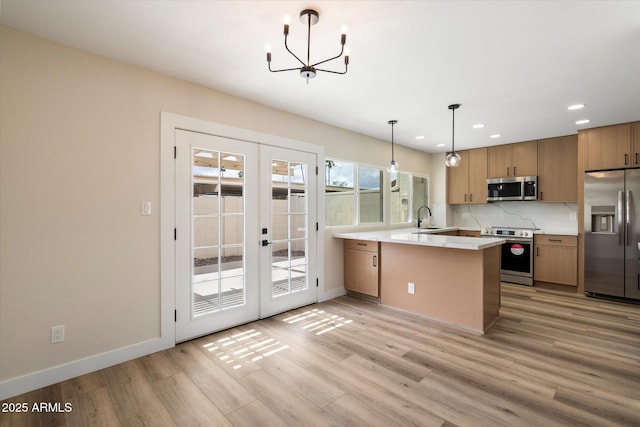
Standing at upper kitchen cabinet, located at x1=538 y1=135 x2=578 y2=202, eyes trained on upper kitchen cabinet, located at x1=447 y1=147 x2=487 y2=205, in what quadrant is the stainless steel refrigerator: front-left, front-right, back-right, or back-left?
back-left

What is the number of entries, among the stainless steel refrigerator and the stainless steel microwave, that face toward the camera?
2

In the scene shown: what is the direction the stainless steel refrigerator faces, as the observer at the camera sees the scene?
facing the viewer

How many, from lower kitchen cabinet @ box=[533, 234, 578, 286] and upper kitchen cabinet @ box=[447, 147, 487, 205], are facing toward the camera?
2

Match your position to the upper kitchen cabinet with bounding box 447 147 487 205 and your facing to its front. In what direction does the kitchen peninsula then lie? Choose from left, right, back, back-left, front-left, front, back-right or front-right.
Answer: front

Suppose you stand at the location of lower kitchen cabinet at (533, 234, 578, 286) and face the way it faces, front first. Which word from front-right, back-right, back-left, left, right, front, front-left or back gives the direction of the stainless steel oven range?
right

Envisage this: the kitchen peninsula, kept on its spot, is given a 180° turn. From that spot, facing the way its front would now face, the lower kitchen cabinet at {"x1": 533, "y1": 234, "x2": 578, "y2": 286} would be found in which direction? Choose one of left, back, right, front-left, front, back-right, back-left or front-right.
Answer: front

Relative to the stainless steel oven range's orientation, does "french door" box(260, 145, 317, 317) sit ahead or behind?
ahead

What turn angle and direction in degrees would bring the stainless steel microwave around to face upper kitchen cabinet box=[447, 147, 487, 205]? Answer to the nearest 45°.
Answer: approximately 90° to its right

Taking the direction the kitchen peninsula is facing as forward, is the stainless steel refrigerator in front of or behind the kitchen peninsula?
behind

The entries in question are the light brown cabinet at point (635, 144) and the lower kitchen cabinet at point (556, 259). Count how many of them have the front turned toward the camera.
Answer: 2

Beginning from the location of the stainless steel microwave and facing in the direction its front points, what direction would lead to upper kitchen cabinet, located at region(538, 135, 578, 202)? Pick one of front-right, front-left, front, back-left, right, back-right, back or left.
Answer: left

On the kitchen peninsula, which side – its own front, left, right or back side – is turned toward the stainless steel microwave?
back

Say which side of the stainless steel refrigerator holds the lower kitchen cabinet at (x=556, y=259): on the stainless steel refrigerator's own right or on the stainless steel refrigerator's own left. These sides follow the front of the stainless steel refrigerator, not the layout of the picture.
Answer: on the stainless steel refrigerator's own right

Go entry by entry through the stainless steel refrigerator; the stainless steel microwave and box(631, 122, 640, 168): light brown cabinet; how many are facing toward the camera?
3
